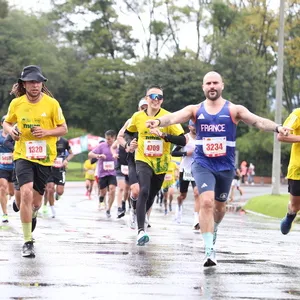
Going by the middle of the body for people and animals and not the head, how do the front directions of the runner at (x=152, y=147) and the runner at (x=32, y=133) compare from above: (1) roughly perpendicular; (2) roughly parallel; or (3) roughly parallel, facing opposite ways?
roughly parallel

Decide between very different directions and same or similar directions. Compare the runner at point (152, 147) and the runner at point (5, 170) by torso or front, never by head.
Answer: same or similar directions

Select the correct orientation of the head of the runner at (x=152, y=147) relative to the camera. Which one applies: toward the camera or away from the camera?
toward the camera

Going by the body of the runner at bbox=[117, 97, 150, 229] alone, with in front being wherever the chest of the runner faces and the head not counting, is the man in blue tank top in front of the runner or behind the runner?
in front

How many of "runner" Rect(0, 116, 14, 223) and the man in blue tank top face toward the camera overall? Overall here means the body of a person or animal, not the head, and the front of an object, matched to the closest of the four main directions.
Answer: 2

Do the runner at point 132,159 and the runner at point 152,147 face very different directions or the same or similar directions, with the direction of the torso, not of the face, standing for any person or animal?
same or similar directions

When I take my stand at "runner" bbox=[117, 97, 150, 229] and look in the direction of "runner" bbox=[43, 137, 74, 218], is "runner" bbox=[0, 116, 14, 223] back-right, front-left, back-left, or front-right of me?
front-left

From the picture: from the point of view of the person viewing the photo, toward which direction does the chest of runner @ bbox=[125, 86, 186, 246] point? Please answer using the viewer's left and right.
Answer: facing the viewer

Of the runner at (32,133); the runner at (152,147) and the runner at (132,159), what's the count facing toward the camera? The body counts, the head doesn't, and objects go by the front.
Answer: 3

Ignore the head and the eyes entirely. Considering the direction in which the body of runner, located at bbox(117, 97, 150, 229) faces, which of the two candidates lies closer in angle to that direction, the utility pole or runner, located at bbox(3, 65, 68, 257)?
the runner

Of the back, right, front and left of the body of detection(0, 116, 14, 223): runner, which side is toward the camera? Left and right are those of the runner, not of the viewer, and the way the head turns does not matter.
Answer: front

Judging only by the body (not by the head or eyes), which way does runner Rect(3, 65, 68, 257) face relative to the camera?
toward the camera

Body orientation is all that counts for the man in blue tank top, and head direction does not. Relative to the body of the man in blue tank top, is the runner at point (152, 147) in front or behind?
behind

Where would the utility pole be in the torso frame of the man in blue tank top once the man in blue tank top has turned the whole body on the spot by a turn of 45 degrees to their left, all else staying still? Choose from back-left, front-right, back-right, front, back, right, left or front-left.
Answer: back-left

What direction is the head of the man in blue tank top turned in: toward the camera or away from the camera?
toward the camera

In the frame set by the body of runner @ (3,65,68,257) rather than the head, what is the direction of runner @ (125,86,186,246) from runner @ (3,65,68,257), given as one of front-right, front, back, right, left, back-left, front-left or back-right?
back-left

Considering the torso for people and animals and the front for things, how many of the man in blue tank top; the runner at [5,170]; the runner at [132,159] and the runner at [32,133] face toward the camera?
4
